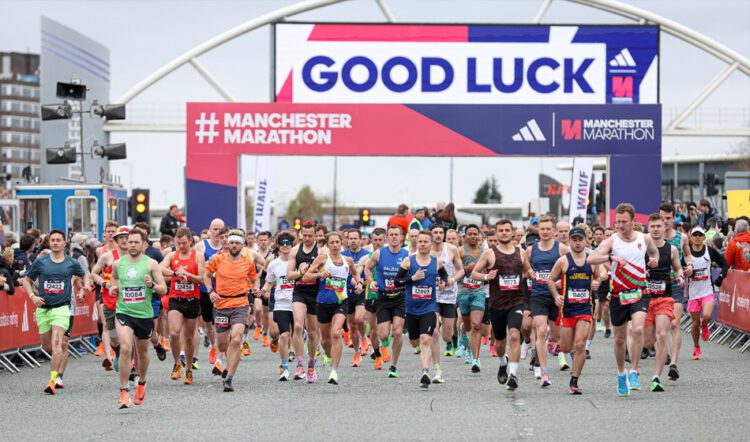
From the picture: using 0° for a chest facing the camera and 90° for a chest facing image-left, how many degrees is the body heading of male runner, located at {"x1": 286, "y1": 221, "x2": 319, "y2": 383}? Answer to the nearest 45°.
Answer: approximately 0°

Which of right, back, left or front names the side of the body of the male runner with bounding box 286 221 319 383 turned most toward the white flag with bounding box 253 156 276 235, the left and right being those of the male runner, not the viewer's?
back

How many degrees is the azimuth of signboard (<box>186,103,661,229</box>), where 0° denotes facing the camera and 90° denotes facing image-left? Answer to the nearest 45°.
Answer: approximately 0°
